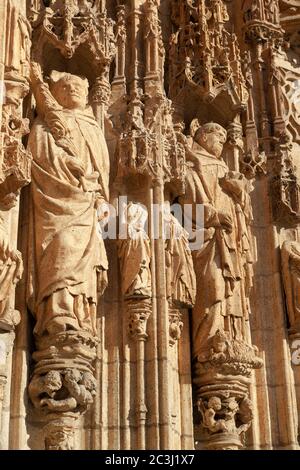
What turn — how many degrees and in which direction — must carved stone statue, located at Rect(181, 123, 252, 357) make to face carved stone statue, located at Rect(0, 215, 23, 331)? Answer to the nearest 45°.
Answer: approximately 90° to its right

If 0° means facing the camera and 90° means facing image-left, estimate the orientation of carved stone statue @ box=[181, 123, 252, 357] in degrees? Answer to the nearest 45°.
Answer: approximately 315°

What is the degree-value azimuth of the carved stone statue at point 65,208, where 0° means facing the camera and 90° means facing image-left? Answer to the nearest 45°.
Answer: approximately 0°

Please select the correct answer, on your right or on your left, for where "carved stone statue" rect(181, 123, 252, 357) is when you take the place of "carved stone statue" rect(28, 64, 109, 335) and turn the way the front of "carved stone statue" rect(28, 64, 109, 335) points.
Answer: on your left

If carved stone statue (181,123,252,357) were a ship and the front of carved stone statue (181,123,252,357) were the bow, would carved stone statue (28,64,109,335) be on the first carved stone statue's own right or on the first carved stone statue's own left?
on the first carved stone statue's own right
